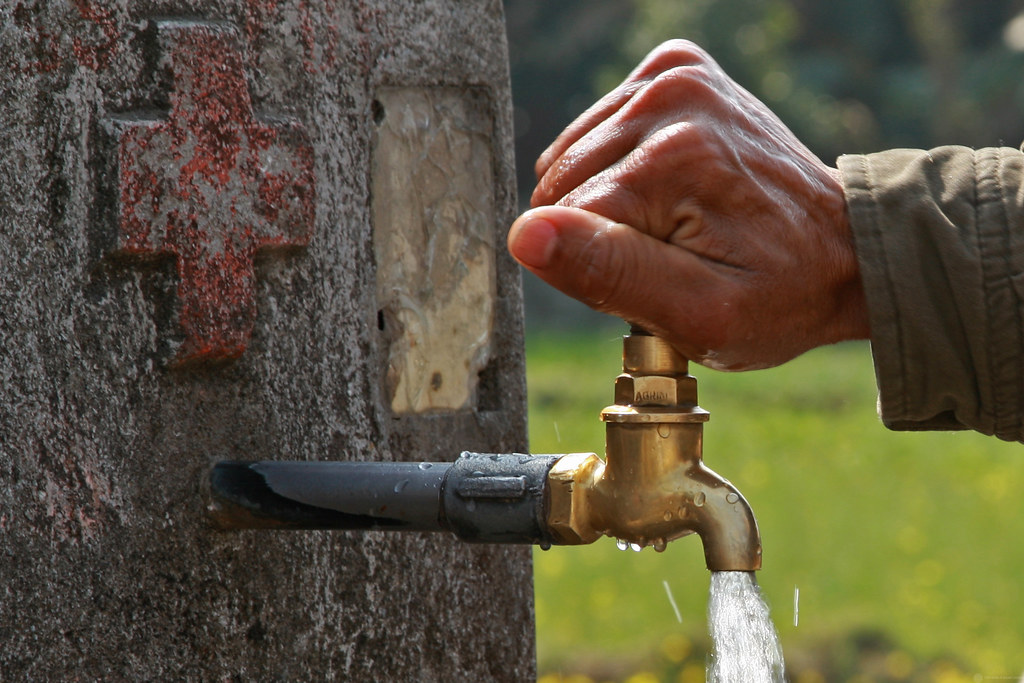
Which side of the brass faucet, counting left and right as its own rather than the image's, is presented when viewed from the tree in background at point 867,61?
left

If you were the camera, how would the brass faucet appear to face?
facing to the right of the viewer
